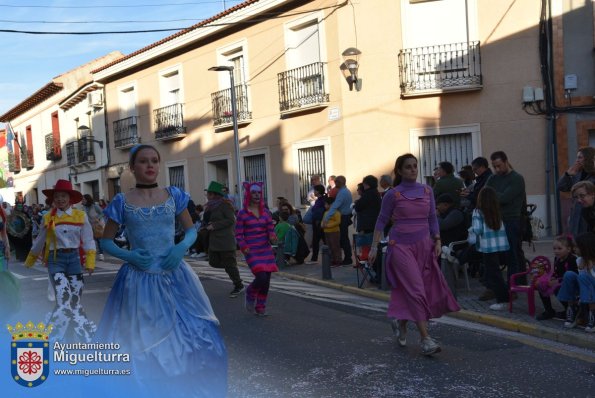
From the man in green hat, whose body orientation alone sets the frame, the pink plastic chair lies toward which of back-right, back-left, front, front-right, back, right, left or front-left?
back-left

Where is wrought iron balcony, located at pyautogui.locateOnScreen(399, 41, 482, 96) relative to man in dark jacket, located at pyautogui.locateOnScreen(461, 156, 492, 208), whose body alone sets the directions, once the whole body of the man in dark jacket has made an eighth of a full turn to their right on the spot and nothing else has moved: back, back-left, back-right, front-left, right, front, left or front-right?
front-right

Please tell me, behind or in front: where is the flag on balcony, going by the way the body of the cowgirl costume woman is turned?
behind

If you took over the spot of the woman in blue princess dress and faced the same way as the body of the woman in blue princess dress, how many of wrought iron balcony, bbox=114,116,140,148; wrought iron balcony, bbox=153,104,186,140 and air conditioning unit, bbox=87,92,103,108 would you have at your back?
3

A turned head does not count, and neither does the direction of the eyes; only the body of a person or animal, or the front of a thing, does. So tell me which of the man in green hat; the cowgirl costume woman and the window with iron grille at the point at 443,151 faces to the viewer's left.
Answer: the man in green hat

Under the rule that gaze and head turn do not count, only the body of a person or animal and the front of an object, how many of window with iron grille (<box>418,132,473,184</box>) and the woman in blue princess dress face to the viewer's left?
0

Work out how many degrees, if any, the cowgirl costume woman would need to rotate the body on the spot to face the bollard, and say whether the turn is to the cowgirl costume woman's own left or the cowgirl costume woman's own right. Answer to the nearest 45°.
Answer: approximately 135° to the cowgirl costume woman's own left

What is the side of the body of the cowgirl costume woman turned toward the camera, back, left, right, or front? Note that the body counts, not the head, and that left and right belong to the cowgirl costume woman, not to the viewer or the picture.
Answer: front

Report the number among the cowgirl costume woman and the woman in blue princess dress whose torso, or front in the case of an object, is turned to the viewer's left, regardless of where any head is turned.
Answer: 0

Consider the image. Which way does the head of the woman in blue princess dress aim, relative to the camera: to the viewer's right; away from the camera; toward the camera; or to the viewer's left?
toward the camera

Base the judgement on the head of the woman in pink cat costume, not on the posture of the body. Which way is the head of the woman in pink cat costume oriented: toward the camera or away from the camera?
toward the camera

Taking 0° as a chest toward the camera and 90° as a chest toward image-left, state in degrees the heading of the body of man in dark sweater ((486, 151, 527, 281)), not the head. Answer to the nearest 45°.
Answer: approximately 45°
